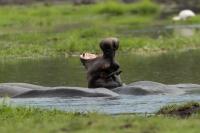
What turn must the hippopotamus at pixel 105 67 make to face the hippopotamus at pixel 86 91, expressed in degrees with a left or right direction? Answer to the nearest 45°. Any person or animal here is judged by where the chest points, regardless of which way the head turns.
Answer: approximately 45° to its left
